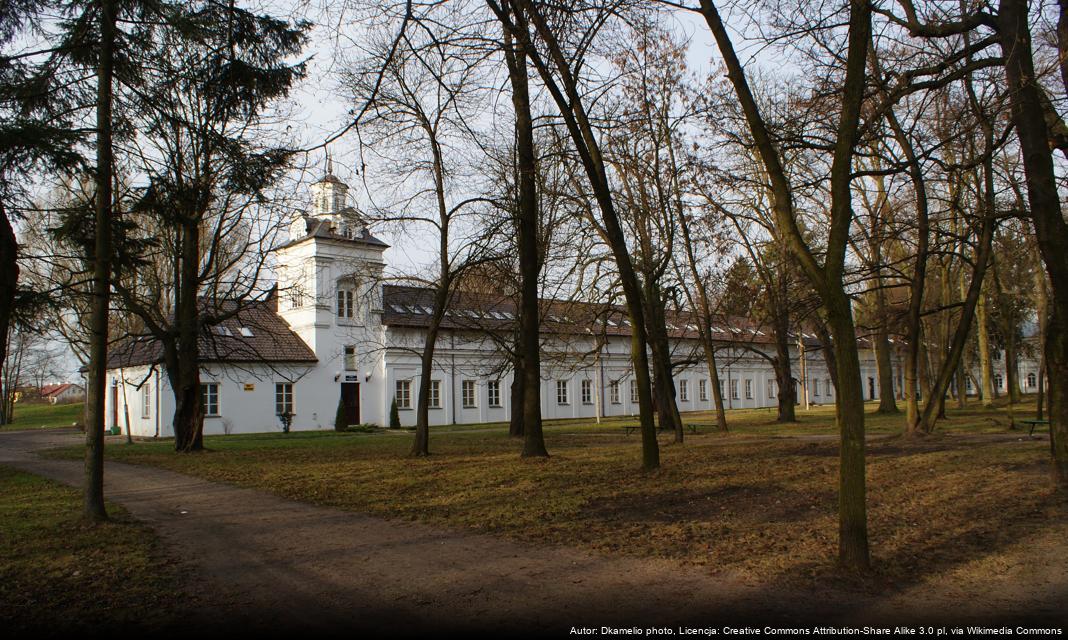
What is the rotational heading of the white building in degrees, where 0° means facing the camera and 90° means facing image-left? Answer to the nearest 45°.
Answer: approximately 315°
